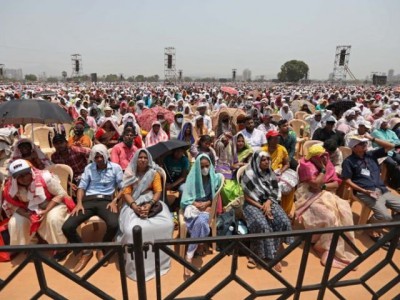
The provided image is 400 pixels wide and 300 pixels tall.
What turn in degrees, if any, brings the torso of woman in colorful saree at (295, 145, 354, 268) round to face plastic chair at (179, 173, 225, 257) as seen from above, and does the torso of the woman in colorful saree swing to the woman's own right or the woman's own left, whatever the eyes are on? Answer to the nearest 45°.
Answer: approximately 90° to the woman's own right

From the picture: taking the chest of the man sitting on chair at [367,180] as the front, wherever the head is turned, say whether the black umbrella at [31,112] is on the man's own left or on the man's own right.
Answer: on the man's own right

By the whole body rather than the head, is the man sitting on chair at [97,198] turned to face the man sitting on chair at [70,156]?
no

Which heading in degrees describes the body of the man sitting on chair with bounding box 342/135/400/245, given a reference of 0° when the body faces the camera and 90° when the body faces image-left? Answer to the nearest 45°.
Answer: approximately 315°

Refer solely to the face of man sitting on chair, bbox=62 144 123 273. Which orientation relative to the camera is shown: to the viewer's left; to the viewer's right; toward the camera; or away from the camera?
toward the camera

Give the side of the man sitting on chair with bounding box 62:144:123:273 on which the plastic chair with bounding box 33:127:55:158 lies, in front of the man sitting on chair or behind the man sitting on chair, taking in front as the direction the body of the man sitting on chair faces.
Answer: behind

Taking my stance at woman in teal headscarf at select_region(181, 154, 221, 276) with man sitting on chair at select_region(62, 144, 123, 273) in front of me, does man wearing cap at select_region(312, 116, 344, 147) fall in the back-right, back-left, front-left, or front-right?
back-right

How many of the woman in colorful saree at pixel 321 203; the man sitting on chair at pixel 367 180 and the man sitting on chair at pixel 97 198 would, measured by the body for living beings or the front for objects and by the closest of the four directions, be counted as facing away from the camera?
0

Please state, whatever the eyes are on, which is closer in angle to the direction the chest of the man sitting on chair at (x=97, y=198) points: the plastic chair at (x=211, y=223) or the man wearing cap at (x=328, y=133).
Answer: the plastic chair

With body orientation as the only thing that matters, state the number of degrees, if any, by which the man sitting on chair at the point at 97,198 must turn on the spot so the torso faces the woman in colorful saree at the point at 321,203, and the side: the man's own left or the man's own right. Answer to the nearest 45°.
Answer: approximately 90° to the man's own left

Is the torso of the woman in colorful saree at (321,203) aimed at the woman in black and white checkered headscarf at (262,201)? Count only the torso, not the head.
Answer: no

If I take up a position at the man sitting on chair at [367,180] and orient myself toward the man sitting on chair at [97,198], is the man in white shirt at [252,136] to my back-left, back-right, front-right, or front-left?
front-right

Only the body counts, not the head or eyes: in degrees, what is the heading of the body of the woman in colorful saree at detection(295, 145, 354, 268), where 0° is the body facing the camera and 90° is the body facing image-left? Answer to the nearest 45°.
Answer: approximately 315°

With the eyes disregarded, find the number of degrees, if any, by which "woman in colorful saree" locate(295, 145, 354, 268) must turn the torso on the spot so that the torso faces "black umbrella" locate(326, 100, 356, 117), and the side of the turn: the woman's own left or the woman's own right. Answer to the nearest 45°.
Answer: approximately 135° to the woman's own left

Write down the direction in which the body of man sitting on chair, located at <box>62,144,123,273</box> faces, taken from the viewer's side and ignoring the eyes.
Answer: toward the camera

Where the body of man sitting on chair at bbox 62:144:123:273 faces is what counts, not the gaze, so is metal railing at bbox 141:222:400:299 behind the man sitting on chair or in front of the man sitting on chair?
in front

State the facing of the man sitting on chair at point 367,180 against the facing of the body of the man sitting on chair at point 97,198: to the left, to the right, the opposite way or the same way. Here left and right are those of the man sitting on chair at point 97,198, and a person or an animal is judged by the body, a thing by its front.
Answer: the same way

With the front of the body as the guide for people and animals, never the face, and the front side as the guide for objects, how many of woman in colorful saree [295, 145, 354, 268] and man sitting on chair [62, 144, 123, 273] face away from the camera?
0

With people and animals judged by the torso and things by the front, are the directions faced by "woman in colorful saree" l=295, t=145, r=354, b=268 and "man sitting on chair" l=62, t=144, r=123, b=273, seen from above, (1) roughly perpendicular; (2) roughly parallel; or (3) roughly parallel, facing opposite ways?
roughly parallel
